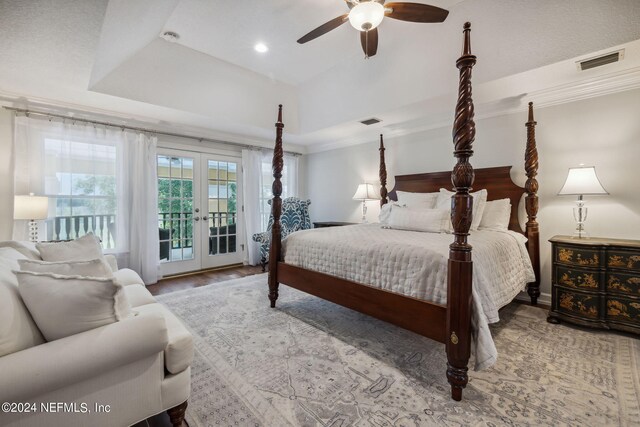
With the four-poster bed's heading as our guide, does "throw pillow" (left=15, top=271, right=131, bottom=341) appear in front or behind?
in front

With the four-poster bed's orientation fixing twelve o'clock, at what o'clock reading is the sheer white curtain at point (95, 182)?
The sheer white curtain is roughly at 2 o'clock from the four-poster bed.

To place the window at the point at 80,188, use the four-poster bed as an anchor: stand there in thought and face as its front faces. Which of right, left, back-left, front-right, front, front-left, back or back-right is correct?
front-right

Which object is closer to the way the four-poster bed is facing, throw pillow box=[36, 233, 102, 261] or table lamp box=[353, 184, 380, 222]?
the throw pillow

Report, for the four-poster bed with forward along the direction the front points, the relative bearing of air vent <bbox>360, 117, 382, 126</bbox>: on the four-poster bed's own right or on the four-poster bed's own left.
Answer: on the four-poster bed's own right

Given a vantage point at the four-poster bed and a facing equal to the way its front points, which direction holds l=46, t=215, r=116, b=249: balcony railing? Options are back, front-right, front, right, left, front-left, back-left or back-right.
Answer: front-right

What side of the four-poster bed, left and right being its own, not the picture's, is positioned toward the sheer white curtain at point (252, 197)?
right

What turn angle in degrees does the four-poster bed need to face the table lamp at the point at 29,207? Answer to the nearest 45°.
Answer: approximately 45° to its right

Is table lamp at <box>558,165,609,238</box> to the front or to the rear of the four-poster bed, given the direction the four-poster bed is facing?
to the rear

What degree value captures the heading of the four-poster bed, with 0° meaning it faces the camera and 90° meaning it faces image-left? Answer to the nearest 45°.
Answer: approximately 45°
